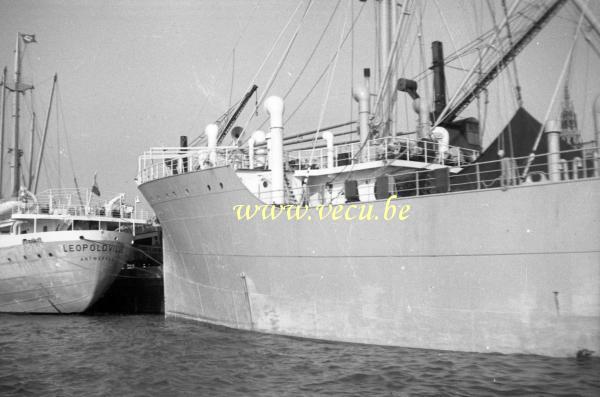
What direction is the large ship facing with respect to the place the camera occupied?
facing away from the viewer and to the left of the viewer

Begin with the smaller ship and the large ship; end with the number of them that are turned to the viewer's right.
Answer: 0

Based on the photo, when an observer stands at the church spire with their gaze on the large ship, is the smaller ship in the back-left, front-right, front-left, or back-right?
front-right

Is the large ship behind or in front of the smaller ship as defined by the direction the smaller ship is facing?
behind

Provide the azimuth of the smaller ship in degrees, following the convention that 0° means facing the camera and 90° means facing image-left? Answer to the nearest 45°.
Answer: approximately 135°

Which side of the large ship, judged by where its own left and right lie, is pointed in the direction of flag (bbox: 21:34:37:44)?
front

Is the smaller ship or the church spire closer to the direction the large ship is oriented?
the smaller ship

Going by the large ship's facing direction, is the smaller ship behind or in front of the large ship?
in front
